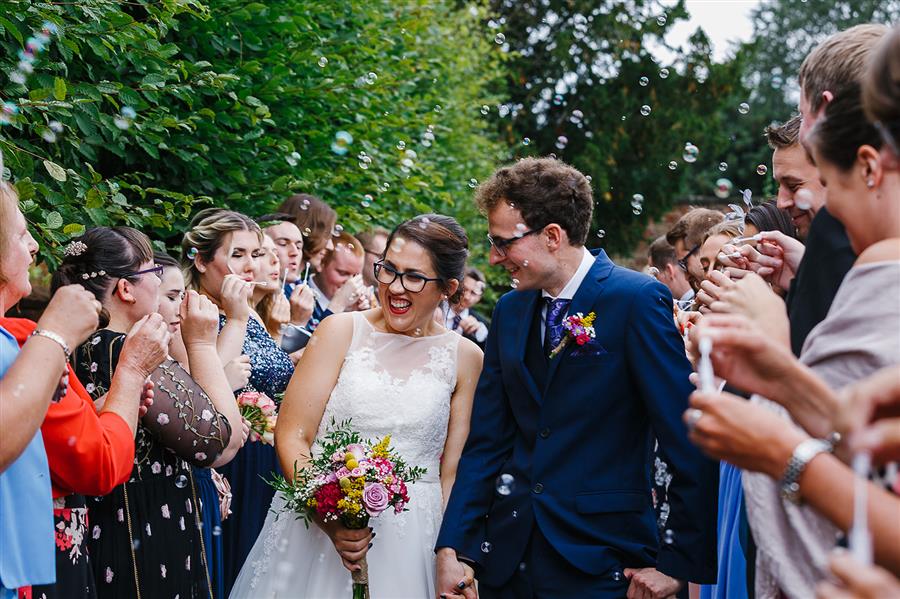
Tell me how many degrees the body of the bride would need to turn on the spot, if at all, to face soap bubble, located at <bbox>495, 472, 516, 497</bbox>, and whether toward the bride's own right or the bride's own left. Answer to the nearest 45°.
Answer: approximately 45° to the bride's own left

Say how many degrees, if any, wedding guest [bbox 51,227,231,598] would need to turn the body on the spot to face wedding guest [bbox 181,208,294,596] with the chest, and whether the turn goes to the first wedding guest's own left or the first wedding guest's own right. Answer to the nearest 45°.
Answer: approximately 90° to the first wedding guest's own left

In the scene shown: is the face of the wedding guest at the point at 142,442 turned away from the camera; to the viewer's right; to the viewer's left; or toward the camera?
to the viewer's right

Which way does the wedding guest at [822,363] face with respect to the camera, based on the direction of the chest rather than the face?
to the viewer's left

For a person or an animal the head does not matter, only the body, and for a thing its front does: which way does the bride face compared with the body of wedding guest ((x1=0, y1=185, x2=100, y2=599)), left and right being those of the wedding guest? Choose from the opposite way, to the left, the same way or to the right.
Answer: to the right

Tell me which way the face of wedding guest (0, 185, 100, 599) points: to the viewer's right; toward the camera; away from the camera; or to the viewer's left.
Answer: to the viewer's right

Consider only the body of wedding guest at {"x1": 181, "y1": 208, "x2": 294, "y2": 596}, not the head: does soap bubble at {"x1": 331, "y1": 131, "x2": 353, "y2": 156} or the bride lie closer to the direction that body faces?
the bride

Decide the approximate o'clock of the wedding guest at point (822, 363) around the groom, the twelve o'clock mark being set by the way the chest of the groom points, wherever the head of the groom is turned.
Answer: The wedding guest is roughly at 10 o'clock from the groom.

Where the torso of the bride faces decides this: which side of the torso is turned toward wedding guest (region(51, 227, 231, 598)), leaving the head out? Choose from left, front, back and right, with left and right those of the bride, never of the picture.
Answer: right

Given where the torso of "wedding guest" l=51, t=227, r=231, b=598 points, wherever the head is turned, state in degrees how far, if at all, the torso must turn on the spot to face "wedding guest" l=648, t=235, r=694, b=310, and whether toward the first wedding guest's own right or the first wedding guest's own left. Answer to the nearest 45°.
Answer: approximately 45° to the first wedding guest's own left

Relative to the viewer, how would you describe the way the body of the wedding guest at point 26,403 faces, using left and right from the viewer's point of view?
facing to the right of the viewer
